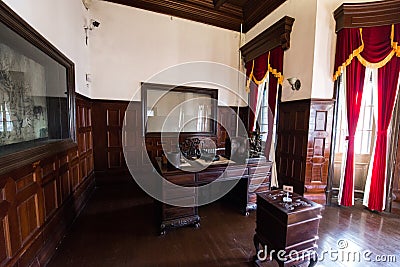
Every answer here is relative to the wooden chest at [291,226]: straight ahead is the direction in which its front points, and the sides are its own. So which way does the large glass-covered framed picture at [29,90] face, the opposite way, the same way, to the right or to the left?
to the left

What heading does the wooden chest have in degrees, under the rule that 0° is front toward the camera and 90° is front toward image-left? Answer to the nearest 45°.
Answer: approximately 315°

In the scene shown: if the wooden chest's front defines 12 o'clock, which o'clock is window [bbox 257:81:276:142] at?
The window is roughly at 7 o'clock from the wooden chest.

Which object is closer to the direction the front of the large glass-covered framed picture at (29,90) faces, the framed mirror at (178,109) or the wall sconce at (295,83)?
the wall sconce

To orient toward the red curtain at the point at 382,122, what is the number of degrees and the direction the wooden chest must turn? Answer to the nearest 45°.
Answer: approximately 90° to its left

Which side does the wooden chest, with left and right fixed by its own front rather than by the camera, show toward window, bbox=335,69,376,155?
left
